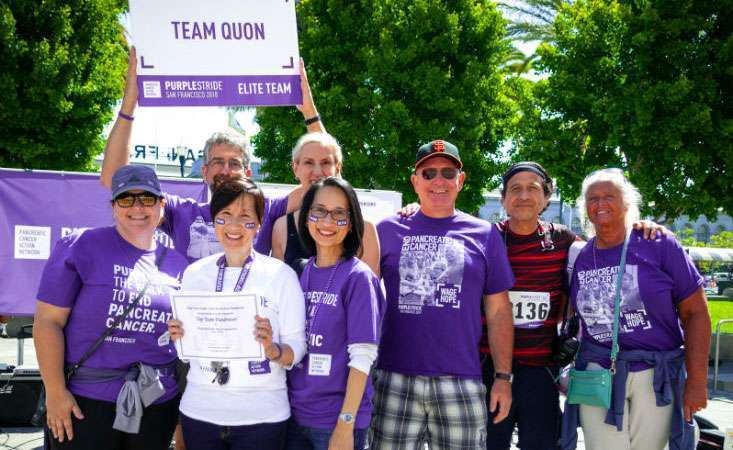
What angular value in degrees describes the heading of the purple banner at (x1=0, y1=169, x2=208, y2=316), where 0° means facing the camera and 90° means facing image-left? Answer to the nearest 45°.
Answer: approximately 0°

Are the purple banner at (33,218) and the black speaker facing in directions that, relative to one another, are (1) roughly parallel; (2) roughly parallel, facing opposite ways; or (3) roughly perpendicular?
roughly parallel

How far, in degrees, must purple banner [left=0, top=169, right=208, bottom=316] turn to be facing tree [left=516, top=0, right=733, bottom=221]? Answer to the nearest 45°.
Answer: approximately 90° to its left

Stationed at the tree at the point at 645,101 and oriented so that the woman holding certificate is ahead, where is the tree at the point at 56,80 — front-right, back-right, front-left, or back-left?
front-right

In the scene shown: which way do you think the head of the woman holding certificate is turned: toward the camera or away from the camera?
toward the camera

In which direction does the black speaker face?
toward the camera

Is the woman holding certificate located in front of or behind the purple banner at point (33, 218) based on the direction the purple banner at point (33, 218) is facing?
in front

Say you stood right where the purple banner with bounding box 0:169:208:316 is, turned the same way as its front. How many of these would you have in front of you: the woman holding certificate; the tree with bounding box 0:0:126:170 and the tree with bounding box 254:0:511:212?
1

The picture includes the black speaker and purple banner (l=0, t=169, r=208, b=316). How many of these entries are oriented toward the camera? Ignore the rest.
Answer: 2

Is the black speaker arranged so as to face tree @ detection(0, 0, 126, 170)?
no

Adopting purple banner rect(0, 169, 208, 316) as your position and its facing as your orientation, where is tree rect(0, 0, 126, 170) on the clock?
The tree is roughly at 6 o'clock from the purple banner.

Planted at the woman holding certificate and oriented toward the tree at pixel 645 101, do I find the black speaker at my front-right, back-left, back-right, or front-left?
front-left

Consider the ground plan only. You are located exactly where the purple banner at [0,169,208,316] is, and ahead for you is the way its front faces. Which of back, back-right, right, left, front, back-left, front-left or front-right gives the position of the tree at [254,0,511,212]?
back-left
